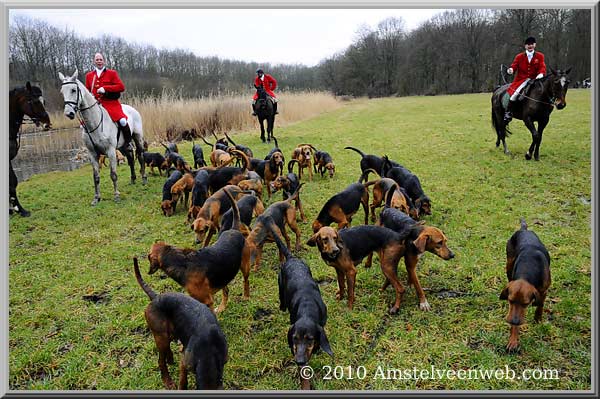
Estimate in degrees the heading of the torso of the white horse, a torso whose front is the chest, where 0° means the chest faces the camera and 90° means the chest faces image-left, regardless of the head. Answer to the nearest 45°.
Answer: approximately 45°

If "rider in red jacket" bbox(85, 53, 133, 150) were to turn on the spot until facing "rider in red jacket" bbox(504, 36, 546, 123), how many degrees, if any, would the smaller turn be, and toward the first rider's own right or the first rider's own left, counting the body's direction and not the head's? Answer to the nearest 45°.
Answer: approximately 135° to the first rider's own left

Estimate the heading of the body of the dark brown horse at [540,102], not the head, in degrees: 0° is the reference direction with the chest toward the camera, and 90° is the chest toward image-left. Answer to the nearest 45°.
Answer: approximately 315°

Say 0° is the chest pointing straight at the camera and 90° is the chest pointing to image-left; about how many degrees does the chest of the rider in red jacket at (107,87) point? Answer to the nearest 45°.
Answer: approximately 45°
